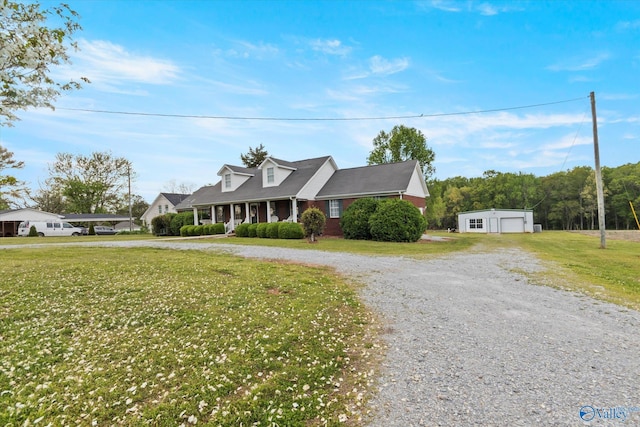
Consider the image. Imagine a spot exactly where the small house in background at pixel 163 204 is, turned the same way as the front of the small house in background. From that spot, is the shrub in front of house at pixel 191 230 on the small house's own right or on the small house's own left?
on the small house's own left

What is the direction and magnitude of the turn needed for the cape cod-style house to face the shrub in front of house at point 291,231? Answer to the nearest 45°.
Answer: approximately 45° to its left

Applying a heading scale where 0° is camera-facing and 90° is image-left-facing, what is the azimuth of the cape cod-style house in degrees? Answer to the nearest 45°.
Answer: approximately 45°

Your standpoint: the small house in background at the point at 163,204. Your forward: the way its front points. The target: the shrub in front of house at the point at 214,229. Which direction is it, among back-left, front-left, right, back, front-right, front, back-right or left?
front-left

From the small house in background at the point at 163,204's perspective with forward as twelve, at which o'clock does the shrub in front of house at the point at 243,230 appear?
The shrub in front of house is roughly at 10 o'clock from the small house in background.

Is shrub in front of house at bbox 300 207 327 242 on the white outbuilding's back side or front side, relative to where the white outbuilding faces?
on the front side

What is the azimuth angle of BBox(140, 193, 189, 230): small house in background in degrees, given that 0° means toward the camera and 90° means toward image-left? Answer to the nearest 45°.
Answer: approximately 45°
